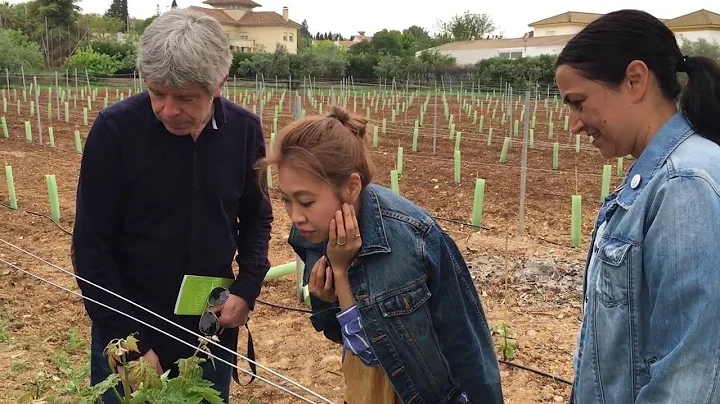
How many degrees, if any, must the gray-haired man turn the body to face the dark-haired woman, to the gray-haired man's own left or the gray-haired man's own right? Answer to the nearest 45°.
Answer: approximately 45° to the gray-haired man's own left

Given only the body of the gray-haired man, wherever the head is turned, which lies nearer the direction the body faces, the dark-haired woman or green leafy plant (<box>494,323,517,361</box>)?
the dark-haired woman

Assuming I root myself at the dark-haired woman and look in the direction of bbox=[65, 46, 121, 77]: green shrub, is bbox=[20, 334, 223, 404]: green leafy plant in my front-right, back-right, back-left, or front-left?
front-left

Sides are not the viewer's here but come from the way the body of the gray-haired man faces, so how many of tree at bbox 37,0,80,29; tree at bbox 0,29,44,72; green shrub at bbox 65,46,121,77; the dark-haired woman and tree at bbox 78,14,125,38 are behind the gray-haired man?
4

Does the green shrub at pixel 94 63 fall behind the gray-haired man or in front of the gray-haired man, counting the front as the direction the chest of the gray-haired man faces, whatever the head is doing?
behind

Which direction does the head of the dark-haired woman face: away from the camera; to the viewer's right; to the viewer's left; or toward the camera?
to the viewer's left

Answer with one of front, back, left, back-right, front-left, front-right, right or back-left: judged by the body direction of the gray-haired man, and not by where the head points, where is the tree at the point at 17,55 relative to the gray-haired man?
back

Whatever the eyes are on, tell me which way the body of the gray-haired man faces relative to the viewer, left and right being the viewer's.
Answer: facing the viewer

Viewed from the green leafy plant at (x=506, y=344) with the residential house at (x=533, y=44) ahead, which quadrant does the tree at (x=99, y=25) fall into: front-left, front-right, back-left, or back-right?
front-left

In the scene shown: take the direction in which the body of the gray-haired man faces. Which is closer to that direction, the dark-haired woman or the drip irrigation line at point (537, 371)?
the dark-haired woman

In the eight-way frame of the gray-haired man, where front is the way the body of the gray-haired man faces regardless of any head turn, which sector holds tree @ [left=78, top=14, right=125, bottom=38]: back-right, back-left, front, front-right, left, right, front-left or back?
back

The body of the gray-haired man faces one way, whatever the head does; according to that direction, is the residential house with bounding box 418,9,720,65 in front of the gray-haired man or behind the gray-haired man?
behind
